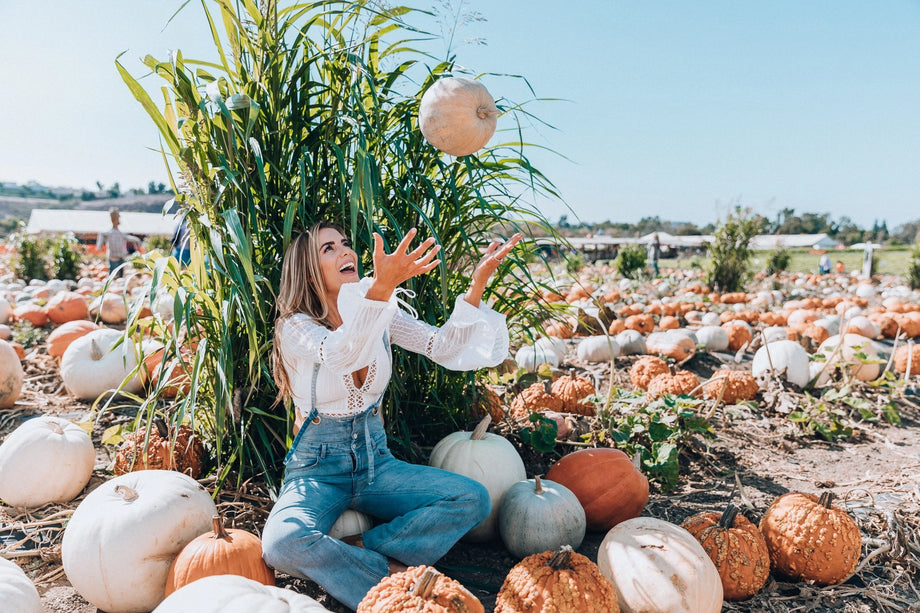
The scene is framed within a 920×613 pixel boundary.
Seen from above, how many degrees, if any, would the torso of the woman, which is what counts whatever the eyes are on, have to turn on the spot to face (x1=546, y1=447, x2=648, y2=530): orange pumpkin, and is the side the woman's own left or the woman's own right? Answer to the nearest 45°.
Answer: approximately 45° to the woman's own left

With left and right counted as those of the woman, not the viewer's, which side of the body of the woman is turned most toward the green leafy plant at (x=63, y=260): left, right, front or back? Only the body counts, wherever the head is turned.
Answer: back

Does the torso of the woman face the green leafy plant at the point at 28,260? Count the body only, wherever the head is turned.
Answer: no

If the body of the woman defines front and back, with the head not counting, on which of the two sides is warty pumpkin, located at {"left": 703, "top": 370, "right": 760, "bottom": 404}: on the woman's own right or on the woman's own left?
on the woman's own left

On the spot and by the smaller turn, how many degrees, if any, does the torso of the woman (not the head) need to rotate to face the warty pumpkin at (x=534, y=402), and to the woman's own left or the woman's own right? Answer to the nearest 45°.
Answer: approximately 90° to the woman's own left

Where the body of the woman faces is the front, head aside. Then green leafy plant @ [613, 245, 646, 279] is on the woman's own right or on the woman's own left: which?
on the woman's own left

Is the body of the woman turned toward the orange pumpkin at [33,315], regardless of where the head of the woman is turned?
no

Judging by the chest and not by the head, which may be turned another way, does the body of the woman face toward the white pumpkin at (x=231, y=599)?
no

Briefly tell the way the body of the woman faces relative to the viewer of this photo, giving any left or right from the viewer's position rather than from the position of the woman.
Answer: facing the viewer and to the right of the viewer

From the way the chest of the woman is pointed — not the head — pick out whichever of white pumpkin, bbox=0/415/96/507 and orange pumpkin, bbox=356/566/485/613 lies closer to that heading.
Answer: the orange pumpkin

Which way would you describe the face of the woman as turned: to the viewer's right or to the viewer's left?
to the viewer's right
